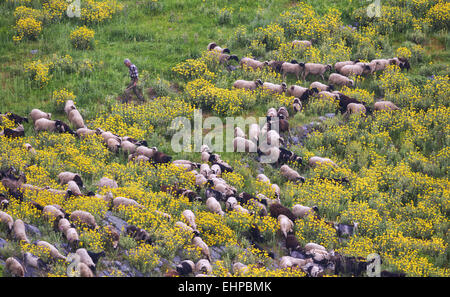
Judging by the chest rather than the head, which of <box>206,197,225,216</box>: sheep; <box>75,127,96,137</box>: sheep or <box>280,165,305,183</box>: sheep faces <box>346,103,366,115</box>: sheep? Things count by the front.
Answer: <box>75,127,96,137</box>: sheep

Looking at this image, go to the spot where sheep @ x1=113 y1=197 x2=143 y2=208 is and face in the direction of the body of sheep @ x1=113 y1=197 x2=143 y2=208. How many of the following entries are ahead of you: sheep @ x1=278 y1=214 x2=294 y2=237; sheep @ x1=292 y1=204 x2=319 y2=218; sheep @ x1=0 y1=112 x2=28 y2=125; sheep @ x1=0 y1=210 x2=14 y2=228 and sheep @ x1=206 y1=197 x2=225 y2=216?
3

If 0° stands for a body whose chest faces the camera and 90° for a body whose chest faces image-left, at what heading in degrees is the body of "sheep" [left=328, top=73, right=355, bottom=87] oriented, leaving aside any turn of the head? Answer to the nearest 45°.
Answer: approximately 270°

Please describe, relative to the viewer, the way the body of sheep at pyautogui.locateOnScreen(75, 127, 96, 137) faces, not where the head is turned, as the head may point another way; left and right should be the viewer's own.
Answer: facing to the right of the viewer

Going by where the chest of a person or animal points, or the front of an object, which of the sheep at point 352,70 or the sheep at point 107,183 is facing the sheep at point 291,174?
the sheep at point 107,183

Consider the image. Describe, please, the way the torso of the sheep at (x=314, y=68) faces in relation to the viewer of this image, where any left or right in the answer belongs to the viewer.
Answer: facing to the right of the viewer

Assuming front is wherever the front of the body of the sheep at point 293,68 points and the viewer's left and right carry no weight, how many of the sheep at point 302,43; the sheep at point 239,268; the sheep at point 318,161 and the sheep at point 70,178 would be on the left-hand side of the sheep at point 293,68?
1

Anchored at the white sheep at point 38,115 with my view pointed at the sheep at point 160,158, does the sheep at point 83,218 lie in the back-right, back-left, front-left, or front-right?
front-right
